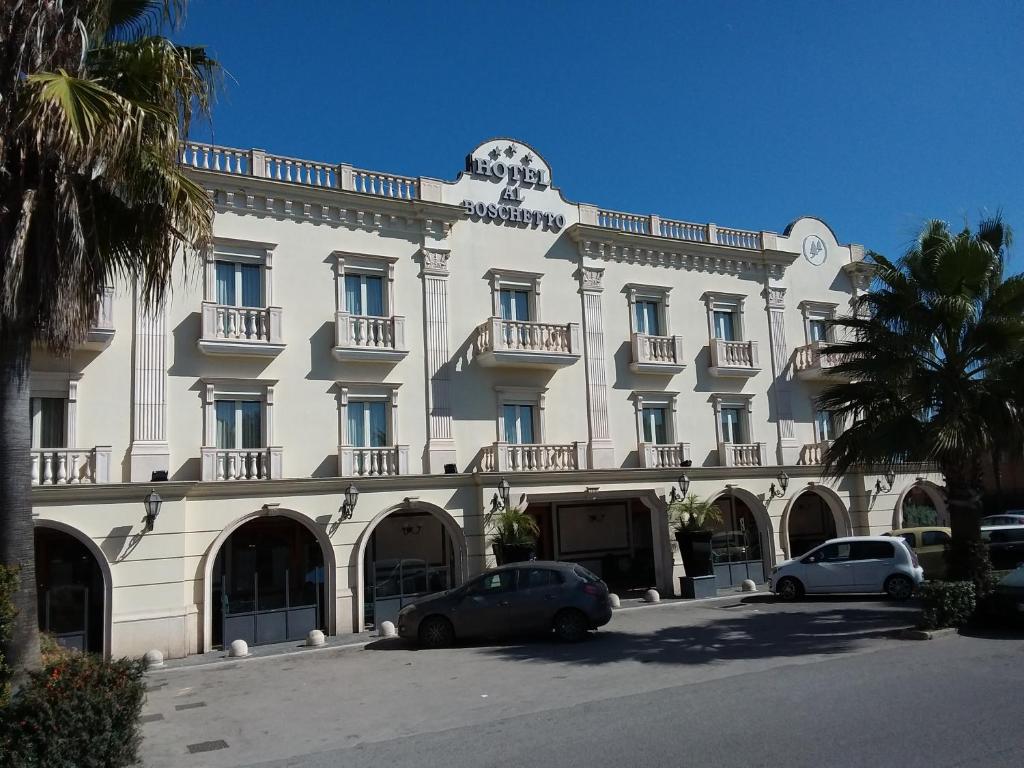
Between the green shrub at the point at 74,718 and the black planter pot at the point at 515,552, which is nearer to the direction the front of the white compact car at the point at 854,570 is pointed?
the black planter pot

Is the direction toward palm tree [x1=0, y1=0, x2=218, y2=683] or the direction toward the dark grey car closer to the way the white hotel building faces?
the dark grey car

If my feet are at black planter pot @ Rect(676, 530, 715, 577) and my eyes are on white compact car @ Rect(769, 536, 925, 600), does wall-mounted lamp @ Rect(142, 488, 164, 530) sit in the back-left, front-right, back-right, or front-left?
back-right

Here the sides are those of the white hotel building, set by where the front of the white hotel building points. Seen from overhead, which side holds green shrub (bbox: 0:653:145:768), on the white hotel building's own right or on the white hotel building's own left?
on the white hotel building's own right

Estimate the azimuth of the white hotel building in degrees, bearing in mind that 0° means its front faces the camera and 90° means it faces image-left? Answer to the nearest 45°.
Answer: approximately 315°

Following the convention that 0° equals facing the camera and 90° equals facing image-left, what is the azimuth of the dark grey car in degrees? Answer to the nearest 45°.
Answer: approximately 90°

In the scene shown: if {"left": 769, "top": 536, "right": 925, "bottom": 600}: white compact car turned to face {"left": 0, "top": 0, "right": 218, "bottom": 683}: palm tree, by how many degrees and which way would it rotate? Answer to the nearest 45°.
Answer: approximately 45° to its left

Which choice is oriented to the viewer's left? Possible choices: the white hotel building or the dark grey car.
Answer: the dark grey car

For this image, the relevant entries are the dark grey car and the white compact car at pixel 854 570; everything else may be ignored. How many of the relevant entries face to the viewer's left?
2

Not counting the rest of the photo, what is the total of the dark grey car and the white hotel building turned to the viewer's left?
1

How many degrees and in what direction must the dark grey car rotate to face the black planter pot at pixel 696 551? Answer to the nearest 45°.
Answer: approximately 135° to its right

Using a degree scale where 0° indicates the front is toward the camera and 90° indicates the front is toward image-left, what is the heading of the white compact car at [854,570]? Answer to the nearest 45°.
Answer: approximately 90°
